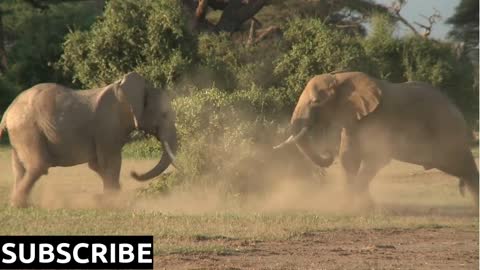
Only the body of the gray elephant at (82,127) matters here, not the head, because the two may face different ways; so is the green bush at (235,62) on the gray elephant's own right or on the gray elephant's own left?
on the gray elephant's own left

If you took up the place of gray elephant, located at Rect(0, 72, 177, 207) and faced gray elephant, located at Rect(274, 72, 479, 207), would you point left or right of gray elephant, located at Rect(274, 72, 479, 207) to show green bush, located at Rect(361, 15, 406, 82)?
left

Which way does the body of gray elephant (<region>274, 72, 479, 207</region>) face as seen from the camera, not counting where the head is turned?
to the viewer's left

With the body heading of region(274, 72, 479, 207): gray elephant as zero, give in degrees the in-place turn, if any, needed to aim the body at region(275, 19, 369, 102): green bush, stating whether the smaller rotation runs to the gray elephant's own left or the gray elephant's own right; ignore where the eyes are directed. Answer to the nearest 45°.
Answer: approximately 90° to the gray elephant's own right

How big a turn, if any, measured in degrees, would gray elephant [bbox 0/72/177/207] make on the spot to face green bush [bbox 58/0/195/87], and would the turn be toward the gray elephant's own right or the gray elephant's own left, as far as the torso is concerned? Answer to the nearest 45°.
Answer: approximately 90° to the gray elephant's own left

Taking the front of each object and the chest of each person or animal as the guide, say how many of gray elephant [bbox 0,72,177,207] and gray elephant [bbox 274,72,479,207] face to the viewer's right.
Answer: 1

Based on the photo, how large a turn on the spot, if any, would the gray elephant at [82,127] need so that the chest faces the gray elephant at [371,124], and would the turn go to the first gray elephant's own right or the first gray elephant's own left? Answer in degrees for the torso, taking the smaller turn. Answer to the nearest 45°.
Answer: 0° — it already faces it

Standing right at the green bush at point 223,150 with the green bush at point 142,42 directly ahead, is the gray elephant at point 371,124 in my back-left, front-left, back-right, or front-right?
back-right

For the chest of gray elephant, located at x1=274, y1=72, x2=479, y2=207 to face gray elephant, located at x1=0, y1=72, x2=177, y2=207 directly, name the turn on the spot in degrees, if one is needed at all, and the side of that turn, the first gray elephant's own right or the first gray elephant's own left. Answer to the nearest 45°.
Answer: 0° — it already faces it

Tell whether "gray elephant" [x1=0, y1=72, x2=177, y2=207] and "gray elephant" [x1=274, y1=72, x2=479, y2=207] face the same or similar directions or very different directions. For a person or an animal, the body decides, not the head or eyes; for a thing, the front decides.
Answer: very different directions

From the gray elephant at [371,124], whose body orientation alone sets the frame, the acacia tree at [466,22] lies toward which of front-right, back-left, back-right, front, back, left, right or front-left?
right

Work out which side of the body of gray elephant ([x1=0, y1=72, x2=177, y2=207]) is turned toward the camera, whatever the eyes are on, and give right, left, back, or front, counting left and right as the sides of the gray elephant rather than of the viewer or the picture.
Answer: right
